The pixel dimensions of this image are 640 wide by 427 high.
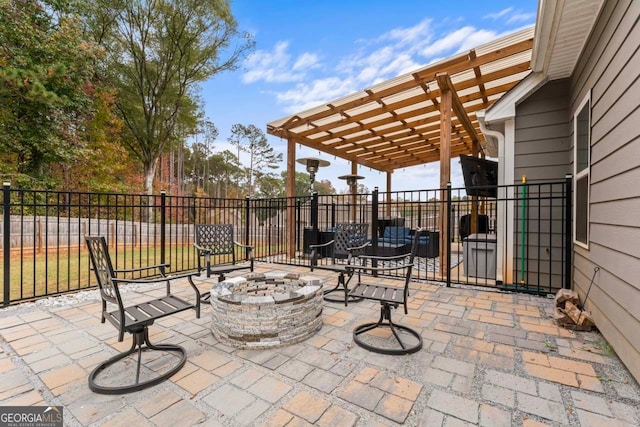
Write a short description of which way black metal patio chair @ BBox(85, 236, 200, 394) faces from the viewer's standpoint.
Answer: facing away from the viewer and to the right of the viewer

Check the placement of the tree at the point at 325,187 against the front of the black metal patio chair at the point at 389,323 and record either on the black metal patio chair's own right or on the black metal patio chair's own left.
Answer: on the black metal patio chair's own right

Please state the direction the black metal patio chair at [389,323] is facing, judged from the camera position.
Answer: facing to the left of the viewer

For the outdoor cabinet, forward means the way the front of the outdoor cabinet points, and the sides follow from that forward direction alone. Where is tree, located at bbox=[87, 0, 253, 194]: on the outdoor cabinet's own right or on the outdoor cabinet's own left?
on the outdoor cabinet's own right

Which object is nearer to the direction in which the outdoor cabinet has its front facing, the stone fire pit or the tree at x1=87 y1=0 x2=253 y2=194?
the stone fire pit

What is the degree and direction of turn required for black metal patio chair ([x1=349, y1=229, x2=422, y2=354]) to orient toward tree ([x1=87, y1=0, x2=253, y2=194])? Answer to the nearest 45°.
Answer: approximately 45° to its right

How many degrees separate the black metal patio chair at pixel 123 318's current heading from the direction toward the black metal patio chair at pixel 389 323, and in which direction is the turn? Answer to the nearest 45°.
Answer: approximately 45° to its right

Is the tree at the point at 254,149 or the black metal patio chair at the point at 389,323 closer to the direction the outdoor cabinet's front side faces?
the black metal patio chair
